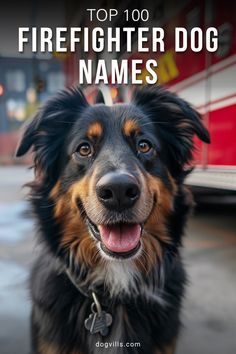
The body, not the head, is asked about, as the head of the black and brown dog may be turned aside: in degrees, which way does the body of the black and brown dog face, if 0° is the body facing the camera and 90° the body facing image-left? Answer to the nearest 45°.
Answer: approximately 0°
